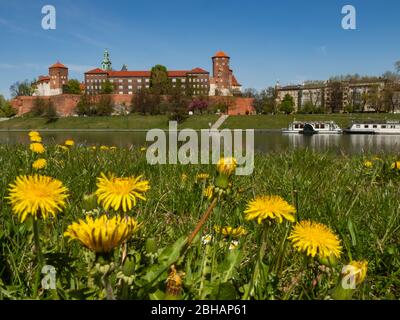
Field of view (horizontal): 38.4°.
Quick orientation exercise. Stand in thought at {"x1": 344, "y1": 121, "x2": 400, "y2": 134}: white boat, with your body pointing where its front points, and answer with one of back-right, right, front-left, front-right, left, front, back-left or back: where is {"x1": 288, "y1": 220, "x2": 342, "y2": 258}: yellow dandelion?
left

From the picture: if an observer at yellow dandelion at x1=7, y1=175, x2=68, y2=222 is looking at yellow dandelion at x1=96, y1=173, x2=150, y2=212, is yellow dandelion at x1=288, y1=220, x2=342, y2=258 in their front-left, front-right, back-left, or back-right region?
front-right

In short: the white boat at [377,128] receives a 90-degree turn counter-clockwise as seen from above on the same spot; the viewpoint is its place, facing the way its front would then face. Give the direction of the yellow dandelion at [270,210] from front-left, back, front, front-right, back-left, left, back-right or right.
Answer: front

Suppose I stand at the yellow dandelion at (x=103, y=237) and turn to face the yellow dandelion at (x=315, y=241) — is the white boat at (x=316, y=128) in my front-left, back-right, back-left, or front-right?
front-left

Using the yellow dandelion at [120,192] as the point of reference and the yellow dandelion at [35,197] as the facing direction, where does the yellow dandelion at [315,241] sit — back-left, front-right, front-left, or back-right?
back-left

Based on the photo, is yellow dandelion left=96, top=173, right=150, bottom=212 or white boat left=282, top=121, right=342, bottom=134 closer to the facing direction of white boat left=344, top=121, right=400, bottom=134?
the white boat

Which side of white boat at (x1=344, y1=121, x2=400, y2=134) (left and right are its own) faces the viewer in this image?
left

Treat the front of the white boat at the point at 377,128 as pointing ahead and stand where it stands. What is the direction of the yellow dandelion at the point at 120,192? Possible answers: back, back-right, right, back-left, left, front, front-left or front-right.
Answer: left

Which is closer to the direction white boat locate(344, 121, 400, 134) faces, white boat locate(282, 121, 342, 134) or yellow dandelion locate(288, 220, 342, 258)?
the white boat
